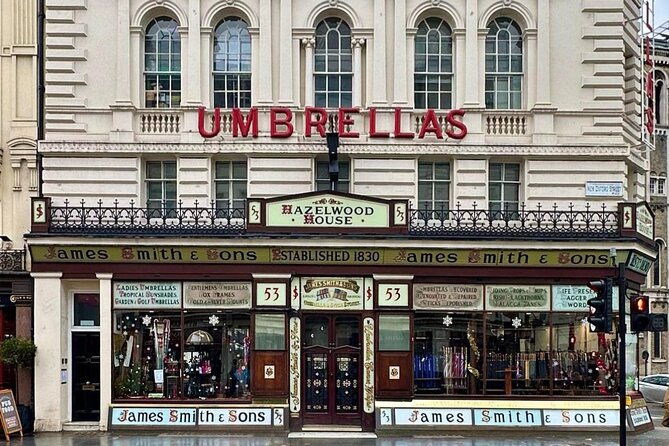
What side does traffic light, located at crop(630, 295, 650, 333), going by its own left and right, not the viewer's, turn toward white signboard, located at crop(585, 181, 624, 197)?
back

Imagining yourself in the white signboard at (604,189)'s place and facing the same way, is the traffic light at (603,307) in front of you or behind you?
in front

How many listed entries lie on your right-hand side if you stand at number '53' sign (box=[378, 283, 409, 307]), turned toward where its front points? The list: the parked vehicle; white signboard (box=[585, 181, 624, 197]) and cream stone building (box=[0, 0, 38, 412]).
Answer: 1

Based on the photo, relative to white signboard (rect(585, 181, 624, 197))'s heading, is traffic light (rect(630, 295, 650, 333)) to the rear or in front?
in front

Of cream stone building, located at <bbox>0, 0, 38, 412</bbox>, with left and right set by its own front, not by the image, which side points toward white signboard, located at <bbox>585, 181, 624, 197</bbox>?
left

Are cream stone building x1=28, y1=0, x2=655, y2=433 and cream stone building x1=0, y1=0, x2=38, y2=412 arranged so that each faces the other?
no

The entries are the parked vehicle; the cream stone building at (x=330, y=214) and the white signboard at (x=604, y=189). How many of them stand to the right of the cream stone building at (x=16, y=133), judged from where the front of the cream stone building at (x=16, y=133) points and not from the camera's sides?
0

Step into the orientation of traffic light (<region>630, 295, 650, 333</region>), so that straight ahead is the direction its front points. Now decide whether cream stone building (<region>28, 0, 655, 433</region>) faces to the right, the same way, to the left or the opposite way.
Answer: the same way

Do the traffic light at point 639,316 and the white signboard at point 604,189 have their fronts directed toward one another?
no

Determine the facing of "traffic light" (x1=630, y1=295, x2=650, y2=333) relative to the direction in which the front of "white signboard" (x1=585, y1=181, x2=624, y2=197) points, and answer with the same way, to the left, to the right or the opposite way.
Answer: the same way

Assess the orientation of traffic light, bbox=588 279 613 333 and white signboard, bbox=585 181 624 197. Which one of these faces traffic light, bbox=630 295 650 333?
the white signboard

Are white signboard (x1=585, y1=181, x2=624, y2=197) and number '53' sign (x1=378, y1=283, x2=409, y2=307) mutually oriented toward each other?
no

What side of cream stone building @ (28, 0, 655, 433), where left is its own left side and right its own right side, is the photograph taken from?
front
